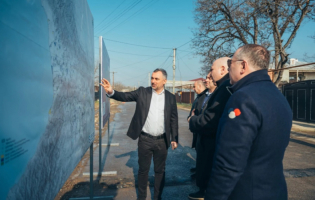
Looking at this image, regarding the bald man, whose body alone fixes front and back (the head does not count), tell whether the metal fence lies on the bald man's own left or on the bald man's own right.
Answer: on the bald man's own right

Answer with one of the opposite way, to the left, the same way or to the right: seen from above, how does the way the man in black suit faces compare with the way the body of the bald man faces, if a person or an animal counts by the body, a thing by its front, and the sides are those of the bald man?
to the left

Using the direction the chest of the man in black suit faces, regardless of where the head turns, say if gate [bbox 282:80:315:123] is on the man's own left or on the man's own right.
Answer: on the man's own left

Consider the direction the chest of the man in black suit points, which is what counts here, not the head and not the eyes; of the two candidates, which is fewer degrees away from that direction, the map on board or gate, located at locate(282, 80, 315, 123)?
the map on board

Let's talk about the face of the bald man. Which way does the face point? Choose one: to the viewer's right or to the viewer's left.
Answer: to the viewer's left

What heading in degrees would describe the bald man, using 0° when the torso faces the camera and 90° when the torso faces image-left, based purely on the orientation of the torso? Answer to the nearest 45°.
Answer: approximately 90°

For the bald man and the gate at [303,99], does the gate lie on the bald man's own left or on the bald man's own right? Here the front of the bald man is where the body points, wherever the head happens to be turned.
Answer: on the bald man's own right

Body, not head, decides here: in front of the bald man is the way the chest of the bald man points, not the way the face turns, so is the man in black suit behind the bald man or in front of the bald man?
in front

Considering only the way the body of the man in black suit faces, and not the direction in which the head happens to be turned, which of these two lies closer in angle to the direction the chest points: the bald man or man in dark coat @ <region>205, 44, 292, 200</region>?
the man in dark coat

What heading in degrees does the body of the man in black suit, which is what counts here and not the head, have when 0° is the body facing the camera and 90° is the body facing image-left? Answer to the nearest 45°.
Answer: approximately 0°

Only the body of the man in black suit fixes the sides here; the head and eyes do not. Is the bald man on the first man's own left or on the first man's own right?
on the first man's own left

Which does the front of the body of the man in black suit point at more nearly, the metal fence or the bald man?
the bald man

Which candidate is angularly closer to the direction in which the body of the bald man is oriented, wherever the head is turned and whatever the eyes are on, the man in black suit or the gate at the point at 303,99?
the man in black suit
